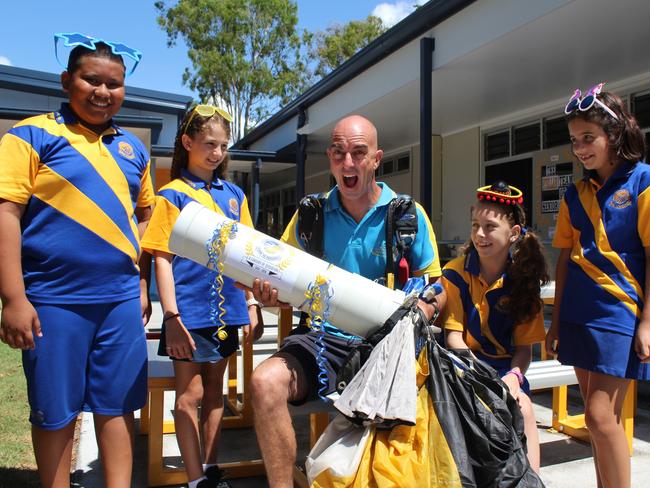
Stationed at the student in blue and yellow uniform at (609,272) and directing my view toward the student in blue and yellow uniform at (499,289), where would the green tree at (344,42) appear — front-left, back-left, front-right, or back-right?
front-right

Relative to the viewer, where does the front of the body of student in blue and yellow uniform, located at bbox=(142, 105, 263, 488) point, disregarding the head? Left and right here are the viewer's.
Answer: facing the viewer and to the right of the viewer

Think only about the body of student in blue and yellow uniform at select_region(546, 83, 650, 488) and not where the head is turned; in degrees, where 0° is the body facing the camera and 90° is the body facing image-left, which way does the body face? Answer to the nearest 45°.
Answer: approximately 45°

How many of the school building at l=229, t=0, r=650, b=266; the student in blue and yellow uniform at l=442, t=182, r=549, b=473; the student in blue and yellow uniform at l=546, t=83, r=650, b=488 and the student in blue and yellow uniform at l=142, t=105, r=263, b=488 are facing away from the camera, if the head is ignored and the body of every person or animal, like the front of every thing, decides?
0

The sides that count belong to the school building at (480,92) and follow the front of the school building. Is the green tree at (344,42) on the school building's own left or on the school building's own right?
on the school building's own right

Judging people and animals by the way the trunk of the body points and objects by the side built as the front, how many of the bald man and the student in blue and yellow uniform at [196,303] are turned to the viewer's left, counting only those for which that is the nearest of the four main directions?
0

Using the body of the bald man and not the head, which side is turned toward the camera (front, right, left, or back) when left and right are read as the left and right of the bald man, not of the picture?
front

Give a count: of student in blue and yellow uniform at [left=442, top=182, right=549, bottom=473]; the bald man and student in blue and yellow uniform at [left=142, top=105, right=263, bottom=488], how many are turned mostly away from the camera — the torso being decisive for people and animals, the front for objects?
0

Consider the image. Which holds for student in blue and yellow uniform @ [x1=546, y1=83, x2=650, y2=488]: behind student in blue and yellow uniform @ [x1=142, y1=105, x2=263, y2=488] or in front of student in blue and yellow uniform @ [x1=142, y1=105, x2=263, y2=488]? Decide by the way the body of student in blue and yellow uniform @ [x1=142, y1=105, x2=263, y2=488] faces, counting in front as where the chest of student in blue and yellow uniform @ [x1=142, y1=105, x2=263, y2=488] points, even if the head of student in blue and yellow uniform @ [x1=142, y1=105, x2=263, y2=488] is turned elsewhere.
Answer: in front

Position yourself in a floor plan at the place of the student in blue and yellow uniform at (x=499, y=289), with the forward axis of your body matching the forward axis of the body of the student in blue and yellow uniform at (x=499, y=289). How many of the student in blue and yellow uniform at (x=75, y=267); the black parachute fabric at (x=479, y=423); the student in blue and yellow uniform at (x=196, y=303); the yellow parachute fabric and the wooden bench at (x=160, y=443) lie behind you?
0

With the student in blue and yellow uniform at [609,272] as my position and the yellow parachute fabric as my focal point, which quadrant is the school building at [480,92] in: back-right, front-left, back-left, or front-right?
back-right

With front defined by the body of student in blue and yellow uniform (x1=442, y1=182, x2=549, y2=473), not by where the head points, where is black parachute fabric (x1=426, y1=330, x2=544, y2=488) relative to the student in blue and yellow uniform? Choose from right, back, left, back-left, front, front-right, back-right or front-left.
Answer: front-left

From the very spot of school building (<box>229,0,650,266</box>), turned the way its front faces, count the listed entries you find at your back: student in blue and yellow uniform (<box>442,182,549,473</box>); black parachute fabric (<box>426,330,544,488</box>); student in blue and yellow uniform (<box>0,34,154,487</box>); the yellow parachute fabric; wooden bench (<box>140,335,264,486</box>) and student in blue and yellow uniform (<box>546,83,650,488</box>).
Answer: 0

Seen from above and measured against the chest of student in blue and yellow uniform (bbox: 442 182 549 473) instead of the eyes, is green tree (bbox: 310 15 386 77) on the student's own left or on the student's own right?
on the student's own right

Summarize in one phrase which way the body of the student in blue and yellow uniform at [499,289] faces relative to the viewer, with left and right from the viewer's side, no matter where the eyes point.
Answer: facing the viewer and to the left of the viewer

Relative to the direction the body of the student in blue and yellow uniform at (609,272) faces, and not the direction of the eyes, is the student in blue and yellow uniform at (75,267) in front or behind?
in front

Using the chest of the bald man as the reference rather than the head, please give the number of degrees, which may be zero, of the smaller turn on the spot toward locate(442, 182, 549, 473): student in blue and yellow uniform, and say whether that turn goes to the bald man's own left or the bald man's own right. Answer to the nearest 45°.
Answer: approximately 90° to the bald man's own left

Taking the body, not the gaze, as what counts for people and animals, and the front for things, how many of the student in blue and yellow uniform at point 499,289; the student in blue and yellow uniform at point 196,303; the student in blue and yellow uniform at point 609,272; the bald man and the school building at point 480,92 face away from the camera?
0
